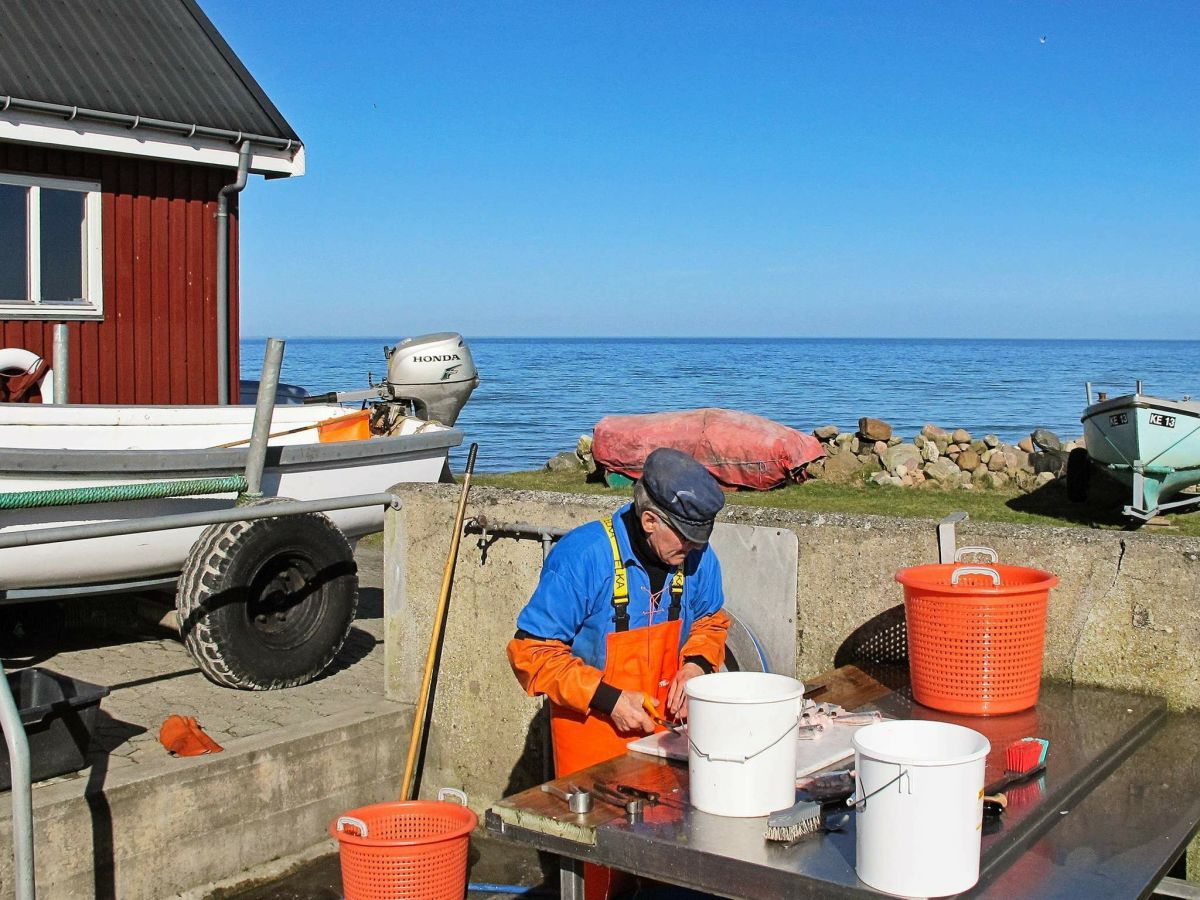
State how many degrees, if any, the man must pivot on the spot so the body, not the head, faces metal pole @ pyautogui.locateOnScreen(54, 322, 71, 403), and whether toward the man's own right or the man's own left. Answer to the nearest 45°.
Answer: approximately 180°

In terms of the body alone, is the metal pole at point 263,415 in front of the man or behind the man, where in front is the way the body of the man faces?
behind

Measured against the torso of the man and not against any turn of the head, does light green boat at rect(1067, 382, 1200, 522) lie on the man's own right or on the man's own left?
on the man's own left

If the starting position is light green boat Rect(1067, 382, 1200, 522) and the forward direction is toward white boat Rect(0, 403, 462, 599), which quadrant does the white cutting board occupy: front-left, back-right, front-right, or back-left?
front-left

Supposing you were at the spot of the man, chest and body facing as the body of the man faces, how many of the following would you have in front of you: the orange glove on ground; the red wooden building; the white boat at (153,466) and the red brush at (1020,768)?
1

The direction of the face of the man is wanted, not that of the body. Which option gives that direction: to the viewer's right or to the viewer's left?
to the viewer's right
